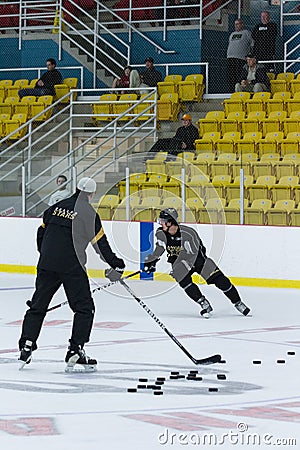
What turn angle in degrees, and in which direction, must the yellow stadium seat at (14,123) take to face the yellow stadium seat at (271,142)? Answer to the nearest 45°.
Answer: approximately 90° to its left

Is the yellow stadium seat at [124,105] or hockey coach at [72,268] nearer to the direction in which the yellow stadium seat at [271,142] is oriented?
the hockey coach

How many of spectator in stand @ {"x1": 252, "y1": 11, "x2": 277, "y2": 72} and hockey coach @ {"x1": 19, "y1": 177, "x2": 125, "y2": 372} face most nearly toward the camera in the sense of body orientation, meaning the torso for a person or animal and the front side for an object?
1

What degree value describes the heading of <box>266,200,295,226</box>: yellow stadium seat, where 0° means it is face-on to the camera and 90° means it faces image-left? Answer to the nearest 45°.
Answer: approximately 45°

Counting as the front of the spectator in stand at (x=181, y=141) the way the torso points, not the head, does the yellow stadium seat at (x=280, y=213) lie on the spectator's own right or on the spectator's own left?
on the spectator's own left

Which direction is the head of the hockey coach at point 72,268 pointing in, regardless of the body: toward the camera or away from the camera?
away from the camera

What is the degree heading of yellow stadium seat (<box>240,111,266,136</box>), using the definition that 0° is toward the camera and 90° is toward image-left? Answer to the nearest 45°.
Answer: approximately 45°

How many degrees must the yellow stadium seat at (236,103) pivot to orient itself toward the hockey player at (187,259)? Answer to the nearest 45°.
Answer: approximately 45° to its left

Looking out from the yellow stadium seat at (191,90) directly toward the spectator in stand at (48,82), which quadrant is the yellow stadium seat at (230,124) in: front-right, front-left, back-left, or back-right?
back-left

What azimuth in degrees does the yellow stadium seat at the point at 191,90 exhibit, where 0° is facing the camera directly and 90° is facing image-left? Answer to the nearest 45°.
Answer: approximately 45°
